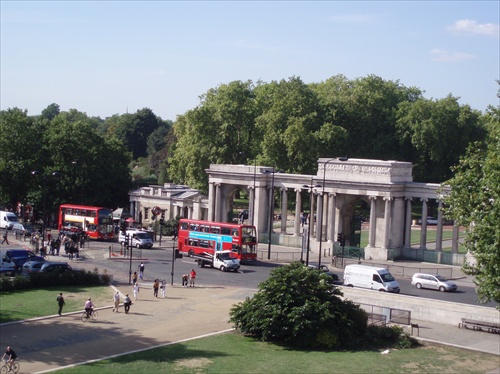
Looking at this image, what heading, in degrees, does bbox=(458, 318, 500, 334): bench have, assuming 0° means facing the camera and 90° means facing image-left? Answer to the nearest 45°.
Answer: approximately 45°

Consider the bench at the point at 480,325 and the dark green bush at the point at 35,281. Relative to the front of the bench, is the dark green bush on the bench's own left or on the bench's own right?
on the bench's own right

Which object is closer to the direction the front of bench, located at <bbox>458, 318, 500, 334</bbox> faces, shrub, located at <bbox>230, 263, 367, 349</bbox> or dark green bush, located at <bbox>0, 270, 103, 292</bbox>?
the shrub

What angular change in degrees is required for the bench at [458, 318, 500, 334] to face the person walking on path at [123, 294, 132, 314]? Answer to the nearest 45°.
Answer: approximately 45° to its right

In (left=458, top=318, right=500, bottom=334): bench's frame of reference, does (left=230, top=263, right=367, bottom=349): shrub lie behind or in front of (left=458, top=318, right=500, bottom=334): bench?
in front
